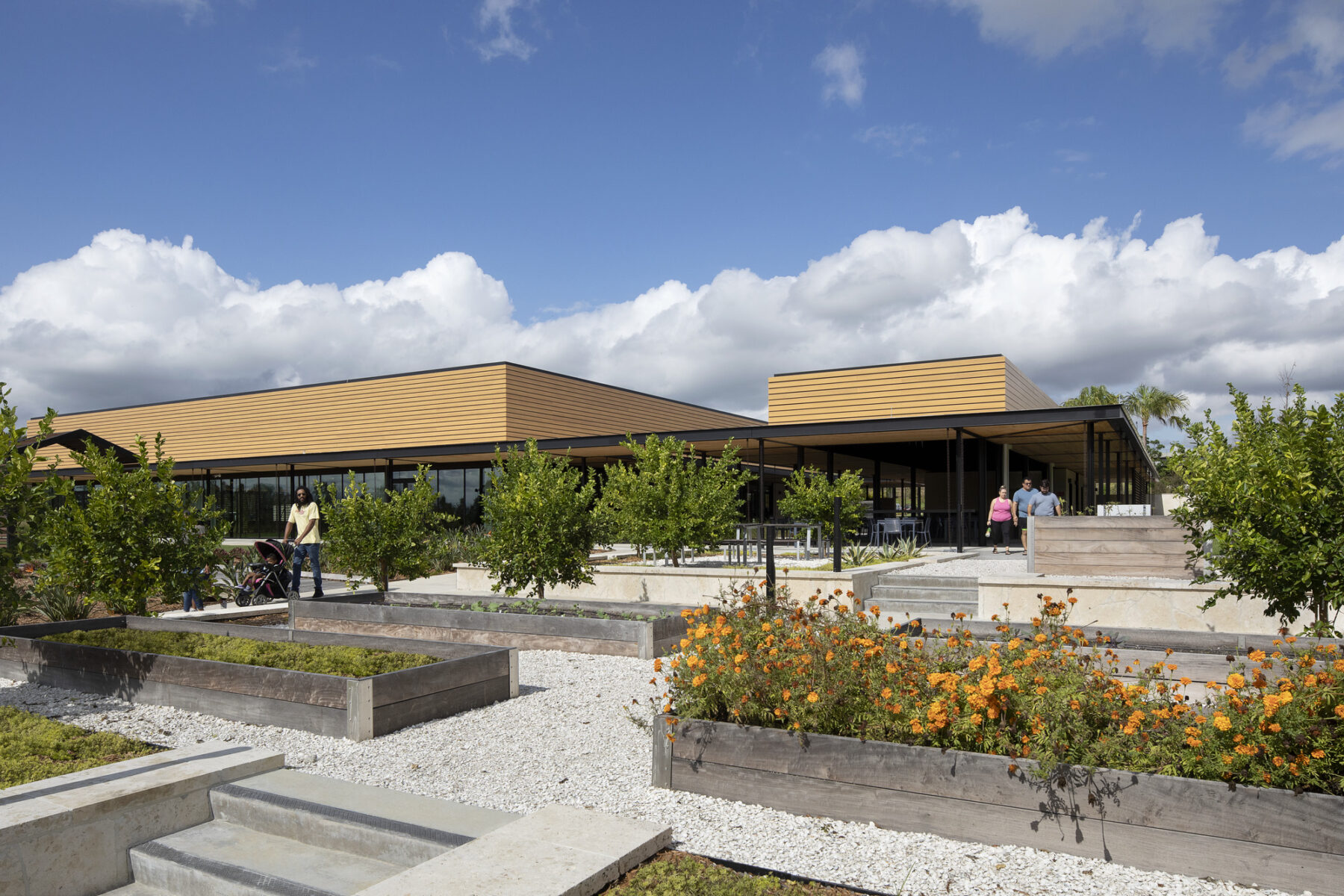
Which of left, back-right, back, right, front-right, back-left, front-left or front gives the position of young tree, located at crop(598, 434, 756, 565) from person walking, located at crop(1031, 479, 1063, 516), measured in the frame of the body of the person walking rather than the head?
front-right

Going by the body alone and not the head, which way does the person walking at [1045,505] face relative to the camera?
toward the camera

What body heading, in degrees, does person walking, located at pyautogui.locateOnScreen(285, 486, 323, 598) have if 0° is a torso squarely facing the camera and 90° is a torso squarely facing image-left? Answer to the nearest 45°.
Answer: approximately 45°

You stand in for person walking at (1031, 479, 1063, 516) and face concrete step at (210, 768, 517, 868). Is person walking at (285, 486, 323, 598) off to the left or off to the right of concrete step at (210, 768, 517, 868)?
right

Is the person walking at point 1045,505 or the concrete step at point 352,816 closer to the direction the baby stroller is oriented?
the concrete step

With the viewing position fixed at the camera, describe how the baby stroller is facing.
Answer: facing the viewer and to the left of the viewer

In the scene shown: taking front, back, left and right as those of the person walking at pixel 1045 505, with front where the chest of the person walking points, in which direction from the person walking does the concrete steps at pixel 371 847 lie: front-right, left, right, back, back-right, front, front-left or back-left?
front

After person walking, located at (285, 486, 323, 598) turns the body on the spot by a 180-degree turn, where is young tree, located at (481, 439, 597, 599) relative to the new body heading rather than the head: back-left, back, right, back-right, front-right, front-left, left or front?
right

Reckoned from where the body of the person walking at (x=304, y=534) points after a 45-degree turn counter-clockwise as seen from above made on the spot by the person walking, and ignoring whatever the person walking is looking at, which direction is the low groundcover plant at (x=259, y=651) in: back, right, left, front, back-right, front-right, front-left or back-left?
front

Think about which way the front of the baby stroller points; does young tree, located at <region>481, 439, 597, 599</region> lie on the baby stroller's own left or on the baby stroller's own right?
on the baby stroller's own left

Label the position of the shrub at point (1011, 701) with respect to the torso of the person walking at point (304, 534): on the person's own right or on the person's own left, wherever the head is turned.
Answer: on the person's own left
